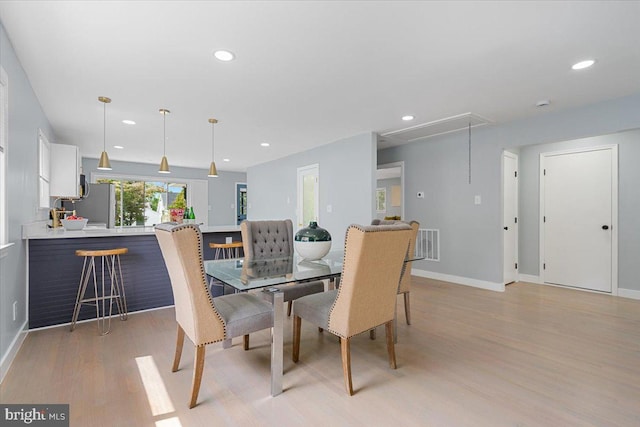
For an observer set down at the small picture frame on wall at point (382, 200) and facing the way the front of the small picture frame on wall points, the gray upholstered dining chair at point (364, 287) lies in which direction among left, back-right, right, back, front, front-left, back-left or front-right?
front

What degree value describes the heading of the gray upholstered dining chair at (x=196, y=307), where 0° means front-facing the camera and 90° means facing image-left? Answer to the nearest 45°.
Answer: approximately 225°

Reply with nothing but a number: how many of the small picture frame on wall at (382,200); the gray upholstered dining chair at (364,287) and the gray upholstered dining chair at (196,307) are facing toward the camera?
1

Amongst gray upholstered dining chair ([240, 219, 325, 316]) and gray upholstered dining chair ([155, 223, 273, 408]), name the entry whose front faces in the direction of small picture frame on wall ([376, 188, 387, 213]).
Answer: gray upholstered dining chair ([155, 223, 273, 408])

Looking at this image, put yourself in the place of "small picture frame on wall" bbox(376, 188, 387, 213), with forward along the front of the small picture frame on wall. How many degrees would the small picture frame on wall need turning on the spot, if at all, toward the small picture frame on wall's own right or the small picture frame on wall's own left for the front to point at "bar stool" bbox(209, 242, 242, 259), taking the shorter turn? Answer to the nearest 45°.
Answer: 0° — it already faces it

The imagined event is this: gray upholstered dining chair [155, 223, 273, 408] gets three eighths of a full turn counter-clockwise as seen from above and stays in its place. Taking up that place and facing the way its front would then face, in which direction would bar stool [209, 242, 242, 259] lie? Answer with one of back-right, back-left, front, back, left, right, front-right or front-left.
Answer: right

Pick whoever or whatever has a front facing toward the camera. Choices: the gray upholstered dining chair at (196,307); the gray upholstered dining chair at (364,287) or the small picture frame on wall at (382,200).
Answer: the small picture frame on wall

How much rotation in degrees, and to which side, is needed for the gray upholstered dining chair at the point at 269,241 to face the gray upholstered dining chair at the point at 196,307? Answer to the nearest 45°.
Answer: approximately 45° to its right

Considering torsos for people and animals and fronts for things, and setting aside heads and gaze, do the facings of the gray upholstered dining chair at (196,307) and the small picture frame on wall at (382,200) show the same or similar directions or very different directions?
very different directions

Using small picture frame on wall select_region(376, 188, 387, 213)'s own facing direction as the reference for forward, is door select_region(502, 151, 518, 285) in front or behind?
in front

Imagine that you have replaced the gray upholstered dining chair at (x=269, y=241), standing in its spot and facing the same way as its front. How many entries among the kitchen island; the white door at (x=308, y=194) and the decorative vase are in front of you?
1

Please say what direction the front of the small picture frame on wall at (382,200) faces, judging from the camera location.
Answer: facing the viewer

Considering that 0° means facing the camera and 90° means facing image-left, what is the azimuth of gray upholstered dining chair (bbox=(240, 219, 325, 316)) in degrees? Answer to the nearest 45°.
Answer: approximately 315°

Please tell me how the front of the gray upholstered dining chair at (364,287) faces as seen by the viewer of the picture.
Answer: facing away from the viewer and to the left of the viewer

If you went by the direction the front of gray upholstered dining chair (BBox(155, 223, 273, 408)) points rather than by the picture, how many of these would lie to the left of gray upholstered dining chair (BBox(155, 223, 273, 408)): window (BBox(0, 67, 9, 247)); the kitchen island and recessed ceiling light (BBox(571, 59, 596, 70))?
2

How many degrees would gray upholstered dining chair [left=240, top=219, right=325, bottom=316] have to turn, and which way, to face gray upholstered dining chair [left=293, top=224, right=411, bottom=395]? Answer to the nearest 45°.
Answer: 0° — it already faces it
